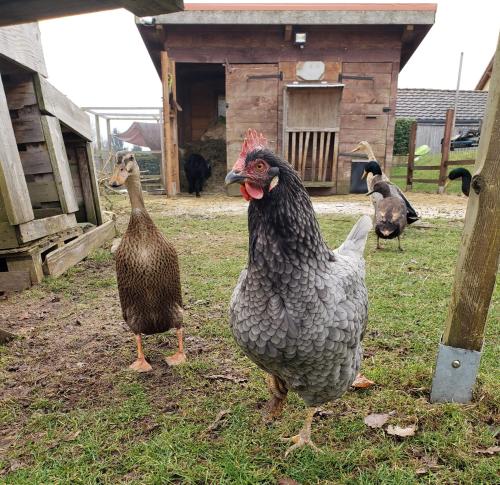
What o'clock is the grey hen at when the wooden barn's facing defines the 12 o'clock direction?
The grey hen is roughly at 12 o'clock from the wooden barn.

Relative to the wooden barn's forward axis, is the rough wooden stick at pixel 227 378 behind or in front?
in front

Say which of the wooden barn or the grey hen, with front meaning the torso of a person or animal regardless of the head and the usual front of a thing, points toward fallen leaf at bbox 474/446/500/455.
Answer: the wooden barn

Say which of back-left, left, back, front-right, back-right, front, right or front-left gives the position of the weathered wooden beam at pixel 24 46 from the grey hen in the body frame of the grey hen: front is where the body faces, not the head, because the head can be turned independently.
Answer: right

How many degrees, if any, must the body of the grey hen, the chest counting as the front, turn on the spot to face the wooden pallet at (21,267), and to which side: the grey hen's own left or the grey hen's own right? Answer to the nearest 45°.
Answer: approximately 90° to the grey hen's own right

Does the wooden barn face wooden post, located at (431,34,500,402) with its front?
yes

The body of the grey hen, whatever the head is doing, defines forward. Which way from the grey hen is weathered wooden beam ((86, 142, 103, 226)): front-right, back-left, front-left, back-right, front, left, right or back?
right

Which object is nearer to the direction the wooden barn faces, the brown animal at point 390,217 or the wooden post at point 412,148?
the brown animal

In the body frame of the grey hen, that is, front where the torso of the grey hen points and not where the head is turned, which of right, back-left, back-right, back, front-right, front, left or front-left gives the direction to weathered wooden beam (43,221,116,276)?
right

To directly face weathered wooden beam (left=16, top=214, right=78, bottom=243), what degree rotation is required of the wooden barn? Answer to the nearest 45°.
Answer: approximately 45° to its right

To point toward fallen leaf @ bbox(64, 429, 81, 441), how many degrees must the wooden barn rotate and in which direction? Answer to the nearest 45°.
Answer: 0° — it already faces it
